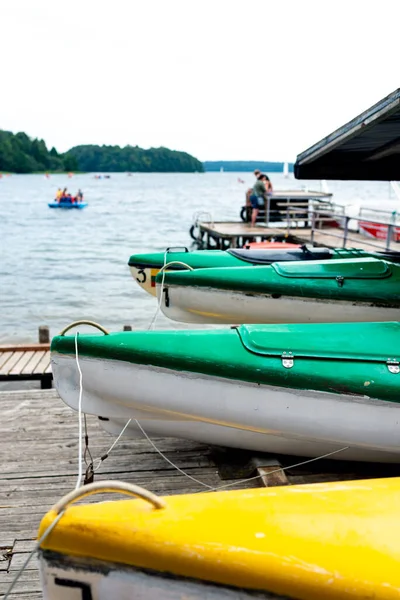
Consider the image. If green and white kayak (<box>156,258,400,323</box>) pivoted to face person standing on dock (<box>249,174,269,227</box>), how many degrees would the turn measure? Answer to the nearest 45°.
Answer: approximately 90° to its right

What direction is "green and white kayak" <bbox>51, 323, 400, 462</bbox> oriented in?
to the viewer's left

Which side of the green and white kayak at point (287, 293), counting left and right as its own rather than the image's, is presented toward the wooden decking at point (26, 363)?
front

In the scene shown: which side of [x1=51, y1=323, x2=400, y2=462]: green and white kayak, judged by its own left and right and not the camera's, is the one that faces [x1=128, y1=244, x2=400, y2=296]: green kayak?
right

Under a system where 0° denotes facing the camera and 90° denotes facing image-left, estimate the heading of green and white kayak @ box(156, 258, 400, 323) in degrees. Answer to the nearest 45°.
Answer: approximately 90°

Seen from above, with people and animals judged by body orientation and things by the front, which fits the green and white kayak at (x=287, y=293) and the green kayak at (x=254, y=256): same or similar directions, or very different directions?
same or similar directions

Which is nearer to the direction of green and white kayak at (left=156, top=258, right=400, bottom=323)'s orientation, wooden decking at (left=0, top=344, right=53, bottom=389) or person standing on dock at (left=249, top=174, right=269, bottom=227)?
the wooden decking

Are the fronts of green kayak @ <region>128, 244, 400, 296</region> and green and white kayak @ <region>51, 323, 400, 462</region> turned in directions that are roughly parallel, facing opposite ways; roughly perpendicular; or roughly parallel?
roughly parallel

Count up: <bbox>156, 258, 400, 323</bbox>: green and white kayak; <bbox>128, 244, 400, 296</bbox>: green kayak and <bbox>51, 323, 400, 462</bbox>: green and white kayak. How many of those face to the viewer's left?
3

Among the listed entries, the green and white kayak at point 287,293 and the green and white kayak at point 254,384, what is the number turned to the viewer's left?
2

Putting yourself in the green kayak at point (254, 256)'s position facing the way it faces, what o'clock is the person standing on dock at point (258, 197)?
The person standing on dock is roughly at 3 o'clock from the green kayak.

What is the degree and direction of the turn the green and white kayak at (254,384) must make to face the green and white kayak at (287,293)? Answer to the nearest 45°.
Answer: approximately 90° to its right

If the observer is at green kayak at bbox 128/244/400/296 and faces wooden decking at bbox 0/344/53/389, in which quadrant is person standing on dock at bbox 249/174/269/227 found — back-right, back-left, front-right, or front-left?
back-right

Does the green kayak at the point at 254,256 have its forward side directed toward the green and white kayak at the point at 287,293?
no

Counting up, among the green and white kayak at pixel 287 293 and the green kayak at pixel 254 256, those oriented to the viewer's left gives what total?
2

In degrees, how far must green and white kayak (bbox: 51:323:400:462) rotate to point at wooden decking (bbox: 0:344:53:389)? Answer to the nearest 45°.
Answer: approximately 45° to its right

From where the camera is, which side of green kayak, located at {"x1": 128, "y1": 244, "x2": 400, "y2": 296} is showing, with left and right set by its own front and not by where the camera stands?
left

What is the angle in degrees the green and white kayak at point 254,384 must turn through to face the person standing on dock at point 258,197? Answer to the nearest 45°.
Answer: approximately 90° to its right
